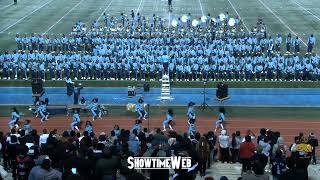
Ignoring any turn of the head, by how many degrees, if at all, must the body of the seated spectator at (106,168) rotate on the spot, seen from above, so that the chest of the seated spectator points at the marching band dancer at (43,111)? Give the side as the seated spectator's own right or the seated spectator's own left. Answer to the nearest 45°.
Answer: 0° — they already face them

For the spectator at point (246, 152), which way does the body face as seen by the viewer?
away from the camera

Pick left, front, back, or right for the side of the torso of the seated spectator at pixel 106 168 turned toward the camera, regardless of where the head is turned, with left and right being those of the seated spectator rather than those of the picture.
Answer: back

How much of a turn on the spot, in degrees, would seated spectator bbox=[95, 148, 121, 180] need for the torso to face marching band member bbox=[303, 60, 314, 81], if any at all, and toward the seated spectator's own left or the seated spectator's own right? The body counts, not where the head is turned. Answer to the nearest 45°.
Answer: approximately 45° to the seated spectator's own right
